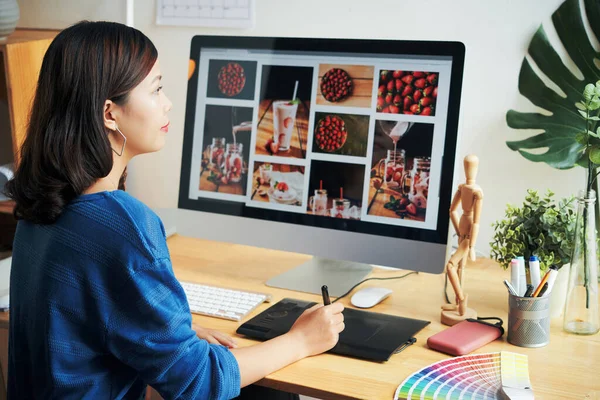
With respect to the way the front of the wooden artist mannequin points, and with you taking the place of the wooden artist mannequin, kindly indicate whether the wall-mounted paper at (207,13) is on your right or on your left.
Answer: on your right

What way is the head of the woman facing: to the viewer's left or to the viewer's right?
to the viewer's right

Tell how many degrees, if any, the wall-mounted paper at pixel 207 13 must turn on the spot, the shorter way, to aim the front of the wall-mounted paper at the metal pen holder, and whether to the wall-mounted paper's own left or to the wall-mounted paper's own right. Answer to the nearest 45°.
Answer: approximately 45° to the wall-mounted paper's own left

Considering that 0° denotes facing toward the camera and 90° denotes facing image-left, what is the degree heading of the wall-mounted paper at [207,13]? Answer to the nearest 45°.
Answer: approximately 0°
